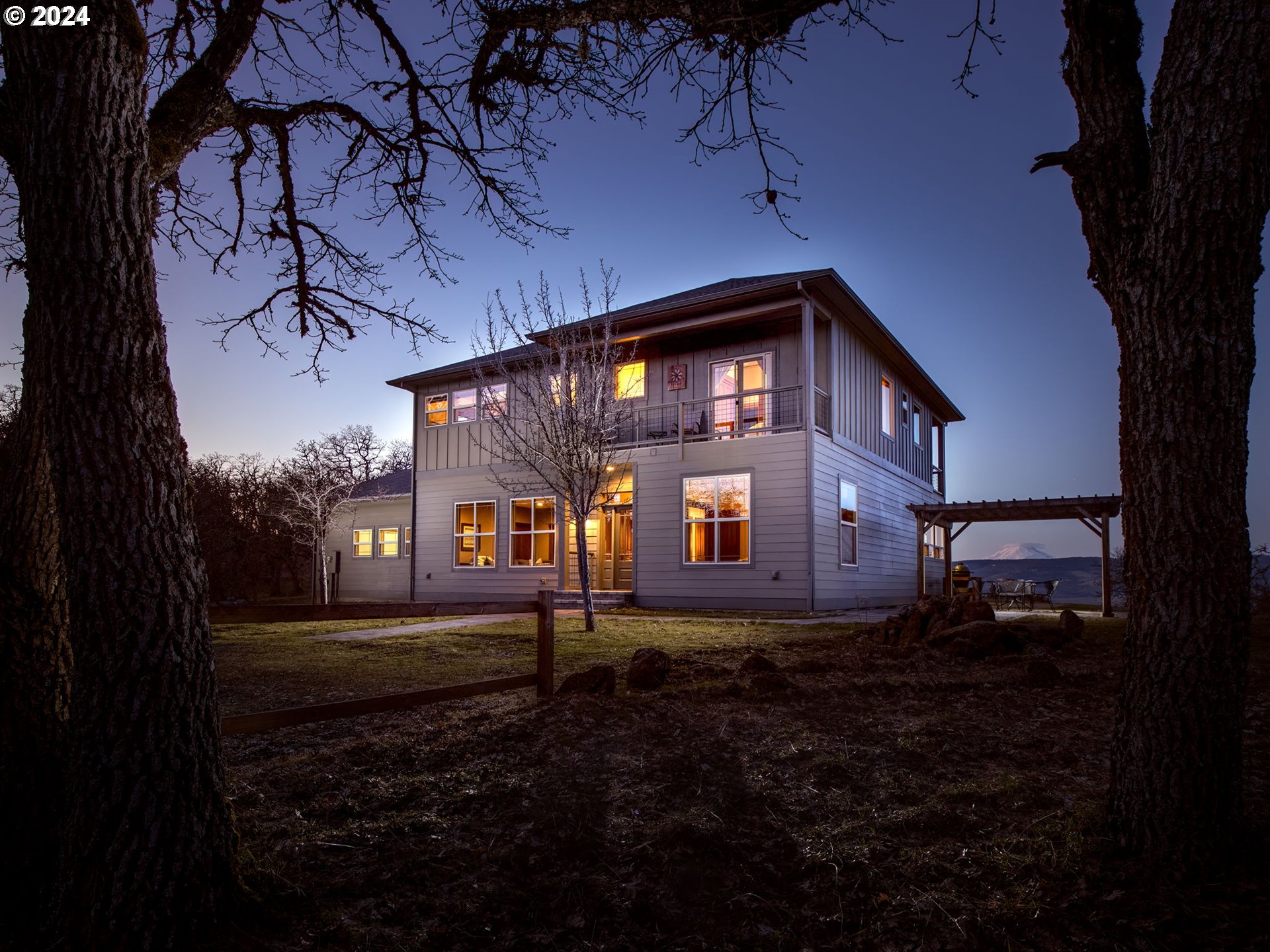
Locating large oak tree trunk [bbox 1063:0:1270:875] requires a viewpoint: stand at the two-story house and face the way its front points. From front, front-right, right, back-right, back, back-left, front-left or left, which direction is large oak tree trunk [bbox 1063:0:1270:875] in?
front-left

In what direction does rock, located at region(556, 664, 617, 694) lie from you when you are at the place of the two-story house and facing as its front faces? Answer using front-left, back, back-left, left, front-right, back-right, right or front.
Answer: front-left

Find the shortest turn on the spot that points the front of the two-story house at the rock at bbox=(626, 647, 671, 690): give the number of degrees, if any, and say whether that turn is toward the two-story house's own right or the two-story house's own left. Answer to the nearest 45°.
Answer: approximately 45° to the two-story house's own left

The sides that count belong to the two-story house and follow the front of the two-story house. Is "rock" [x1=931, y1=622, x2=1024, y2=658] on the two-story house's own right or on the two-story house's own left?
on the two-story house's own left

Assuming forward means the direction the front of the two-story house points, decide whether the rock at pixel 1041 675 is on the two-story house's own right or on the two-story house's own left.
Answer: on the two-story house's own left

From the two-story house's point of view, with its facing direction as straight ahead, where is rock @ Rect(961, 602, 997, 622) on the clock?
The rock is roughly at 10 o'clock from the two-story house.

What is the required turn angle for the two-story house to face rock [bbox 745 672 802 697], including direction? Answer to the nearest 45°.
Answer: approximately 45° to its left

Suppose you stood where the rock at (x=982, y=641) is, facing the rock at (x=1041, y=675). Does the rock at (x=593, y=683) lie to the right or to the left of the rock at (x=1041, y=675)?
right

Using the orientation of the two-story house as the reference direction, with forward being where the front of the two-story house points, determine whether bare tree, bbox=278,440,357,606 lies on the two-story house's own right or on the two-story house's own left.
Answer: on the two-story house's own right

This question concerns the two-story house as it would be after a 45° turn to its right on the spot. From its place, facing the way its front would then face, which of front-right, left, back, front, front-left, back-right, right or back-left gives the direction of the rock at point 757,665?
left

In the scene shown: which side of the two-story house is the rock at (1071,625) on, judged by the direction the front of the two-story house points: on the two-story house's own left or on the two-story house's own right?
on the two-story house's own left

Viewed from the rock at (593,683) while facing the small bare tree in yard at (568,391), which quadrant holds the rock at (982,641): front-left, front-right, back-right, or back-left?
front-right

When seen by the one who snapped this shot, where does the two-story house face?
facing the viewer and to the left of the viewer
